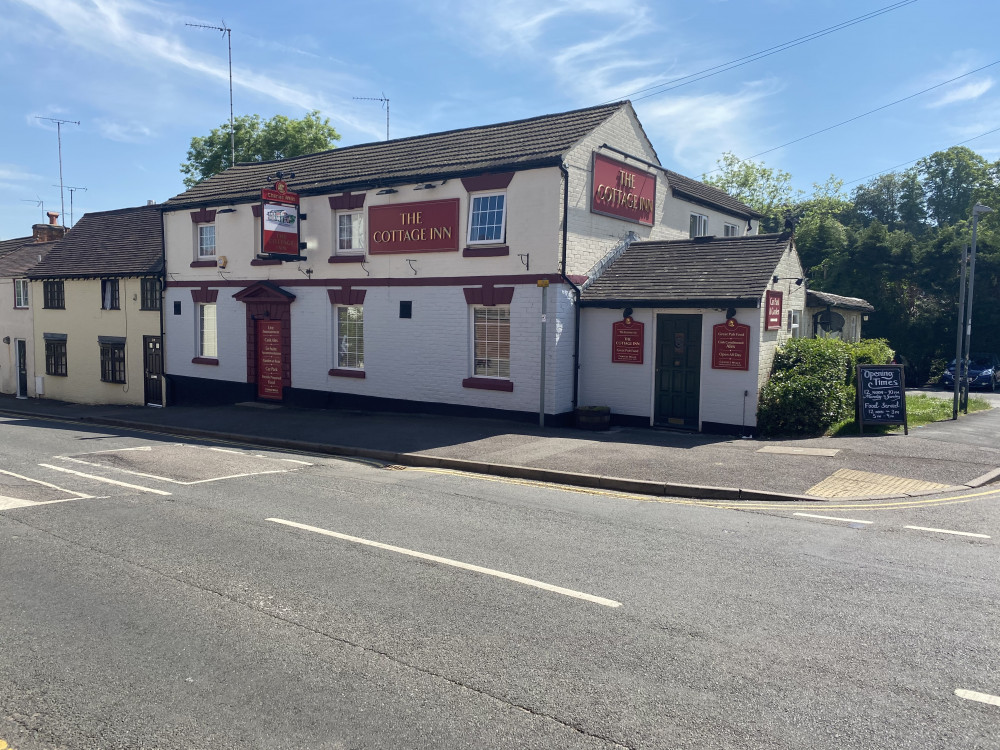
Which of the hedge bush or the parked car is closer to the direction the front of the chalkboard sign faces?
the hedge bush

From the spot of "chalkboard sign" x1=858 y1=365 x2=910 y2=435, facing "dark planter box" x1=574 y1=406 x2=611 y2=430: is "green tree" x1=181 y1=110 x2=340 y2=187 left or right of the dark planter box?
right

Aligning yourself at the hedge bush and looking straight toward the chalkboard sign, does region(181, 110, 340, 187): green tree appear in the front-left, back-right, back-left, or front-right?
back-left

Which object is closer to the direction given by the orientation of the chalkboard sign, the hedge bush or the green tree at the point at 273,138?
the hedge bush

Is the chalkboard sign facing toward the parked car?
no

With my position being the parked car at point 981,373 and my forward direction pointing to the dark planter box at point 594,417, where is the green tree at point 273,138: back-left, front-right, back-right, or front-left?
front-right

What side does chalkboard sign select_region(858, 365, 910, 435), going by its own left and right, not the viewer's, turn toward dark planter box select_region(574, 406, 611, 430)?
right

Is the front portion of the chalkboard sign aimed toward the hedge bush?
no

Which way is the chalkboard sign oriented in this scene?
toward the camera

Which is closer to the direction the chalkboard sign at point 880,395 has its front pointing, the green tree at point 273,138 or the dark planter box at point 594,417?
the dark planter box
